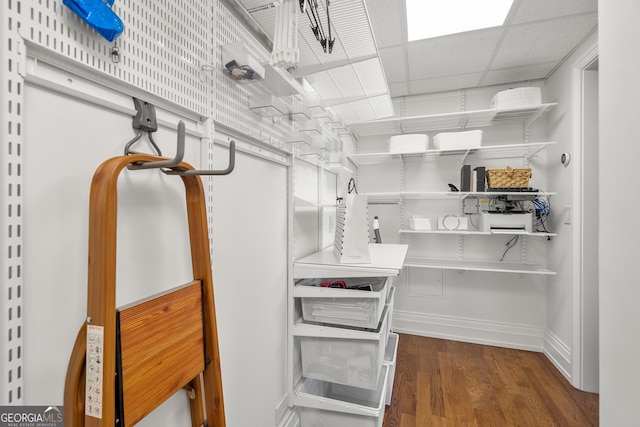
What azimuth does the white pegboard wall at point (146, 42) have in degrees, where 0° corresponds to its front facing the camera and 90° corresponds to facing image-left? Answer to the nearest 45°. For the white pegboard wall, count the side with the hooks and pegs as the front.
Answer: approximately 315°

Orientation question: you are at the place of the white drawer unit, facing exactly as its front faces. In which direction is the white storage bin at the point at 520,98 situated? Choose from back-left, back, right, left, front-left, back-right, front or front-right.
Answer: back-left

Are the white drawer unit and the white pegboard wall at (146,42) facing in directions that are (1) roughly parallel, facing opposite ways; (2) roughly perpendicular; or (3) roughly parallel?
roughly perpendicular

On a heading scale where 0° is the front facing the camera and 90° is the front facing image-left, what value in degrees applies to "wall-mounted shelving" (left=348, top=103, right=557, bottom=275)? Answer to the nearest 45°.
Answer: approximately 0°

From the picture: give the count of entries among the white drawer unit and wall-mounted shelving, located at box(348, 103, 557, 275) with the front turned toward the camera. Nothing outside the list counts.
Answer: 2

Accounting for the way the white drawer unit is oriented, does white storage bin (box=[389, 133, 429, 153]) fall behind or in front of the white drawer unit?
behind

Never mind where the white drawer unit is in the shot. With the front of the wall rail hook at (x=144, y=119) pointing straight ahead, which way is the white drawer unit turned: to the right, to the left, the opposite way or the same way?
to the right

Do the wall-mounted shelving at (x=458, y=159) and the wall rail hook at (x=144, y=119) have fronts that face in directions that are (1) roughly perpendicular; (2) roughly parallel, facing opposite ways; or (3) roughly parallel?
roughly perpendicular
